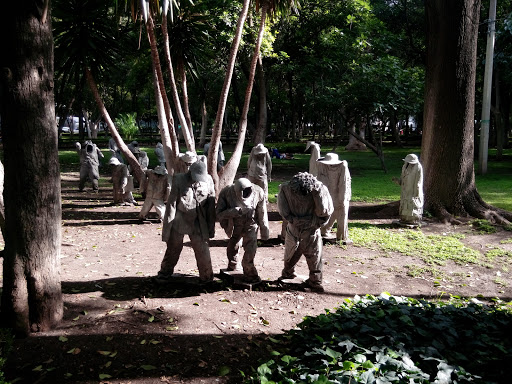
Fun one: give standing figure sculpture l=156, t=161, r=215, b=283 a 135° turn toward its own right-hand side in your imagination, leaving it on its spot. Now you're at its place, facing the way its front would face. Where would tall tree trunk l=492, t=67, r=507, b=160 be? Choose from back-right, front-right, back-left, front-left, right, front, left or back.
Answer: right

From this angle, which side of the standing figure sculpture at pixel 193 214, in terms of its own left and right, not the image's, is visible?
front

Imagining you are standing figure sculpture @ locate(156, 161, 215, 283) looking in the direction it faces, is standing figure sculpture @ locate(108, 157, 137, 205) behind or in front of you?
behind

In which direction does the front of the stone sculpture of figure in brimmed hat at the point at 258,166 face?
toward the camera

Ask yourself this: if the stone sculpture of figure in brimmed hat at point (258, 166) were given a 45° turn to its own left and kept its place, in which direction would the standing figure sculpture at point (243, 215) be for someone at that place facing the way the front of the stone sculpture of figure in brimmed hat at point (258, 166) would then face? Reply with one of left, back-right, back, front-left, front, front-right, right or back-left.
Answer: front-right

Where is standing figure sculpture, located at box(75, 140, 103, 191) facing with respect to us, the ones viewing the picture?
facing the viewer

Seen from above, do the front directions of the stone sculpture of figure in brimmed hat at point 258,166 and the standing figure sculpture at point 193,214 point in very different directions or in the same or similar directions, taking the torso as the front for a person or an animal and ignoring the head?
same or similar directions
